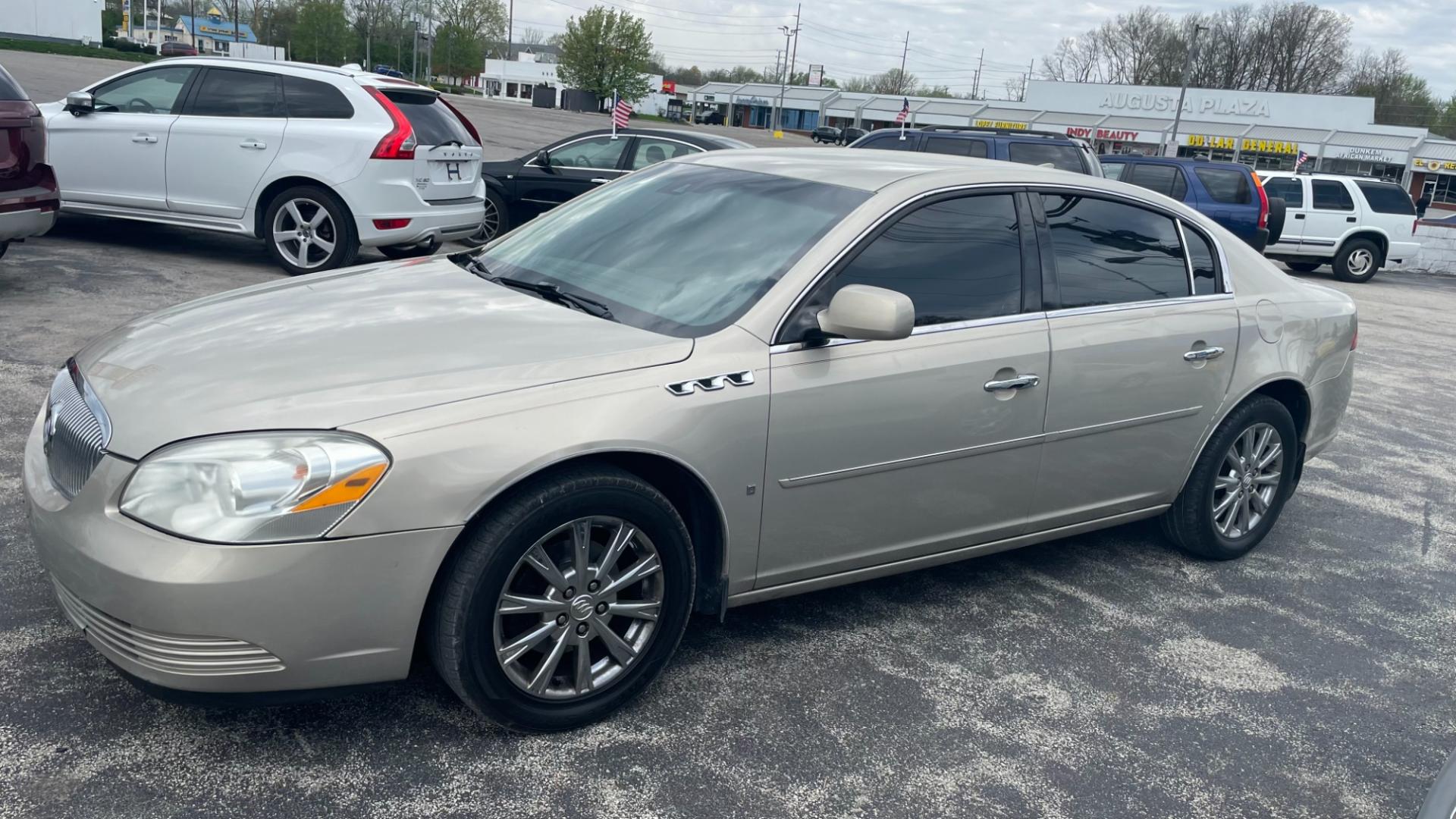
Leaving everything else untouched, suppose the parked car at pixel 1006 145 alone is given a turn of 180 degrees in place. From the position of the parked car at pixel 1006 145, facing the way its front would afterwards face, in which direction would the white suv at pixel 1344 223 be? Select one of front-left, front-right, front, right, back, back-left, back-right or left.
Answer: front-left

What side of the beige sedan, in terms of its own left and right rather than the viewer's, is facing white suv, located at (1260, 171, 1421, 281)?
back

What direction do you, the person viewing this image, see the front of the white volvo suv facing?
facing away from the viewer and to the left of the viewer

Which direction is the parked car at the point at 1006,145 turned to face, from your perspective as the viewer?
facing to the left of the viewer

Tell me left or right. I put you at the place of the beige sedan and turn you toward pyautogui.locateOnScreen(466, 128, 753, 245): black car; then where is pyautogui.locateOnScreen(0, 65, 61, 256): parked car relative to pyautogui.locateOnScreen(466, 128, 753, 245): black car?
left

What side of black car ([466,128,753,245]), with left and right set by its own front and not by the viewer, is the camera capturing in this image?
left

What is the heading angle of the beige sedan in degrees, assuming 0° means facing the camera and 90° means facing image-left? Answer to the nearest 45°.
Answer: approximately 45°
